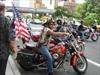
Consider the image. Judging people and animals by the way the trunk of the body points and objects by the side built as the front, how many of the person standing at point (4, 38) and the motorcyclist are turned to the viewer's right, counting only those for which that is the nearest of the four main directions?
1
